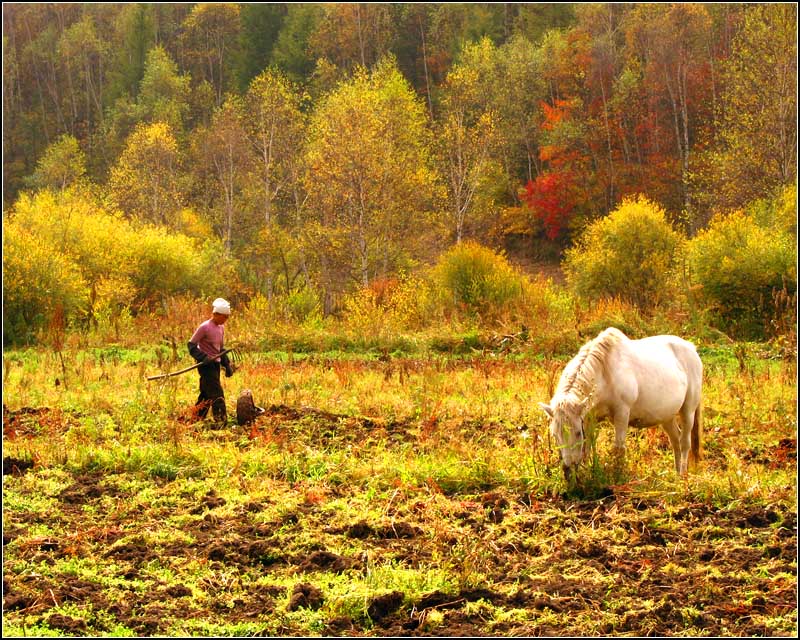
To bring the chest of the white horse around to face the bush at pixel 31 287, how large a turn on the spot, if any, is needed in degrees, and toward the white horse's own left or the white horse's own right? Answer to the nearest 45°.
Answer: approximately 90° to the white horse's own right

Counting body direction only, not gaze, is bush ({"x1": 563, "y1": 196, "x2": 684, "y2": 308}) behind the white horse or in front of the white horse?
behind

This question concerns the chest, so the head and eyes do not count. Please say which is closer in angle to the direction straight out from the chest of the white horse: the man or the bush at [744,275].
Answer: the man

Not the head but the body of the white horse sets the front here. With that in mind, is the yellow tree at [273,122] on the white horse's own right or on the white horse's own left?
on the white horse's own right

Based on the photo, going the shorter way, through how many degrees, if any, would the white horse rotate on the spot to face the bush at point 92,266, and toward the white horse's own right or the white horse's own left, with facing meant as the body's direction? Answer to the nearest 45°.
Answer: approximately 90° to the white horse's own right

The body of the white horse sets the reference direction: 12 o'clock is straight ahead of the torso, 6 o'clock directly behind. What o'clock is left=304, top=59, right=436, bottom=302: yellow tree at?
The yellow tree is roughly at 4 o'clock from the white horse.

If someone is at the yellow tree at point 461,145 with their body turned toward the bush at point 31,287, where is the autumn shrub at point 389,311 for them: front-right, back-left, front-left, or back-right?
front-left

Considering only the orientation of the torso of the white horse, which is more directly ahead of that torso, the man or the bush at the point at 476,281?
the man

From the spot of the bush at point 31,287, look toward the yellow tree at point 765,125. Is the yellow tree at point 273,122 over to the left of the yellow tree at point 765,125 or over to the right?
left

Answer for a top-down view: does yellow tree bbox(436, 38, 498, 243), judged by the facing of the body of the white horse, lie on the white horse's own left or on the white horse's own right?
on the white horse's own right

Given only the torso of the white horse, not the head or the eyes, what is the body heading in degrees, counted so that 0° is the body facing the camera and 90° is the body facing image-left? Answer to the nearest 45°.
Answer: approximately 45°

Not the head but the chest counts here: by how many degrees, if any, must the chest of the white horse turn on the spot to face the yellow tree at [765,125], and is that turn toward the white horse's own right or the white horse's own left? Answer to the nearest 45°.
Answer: approximately 135° to the white horse's own right
